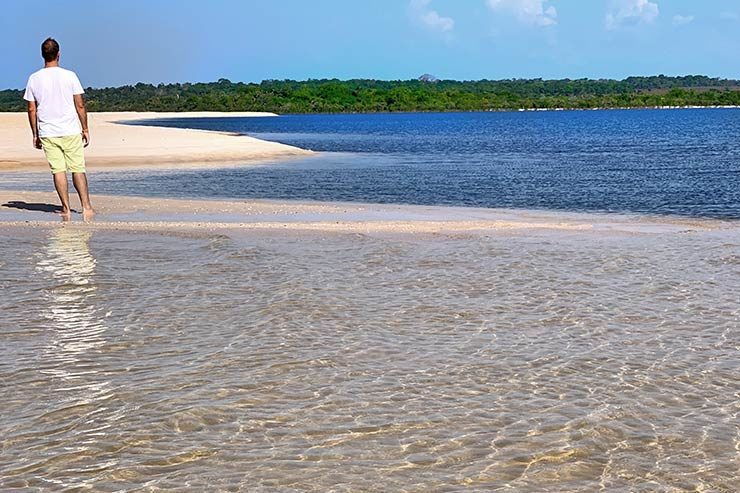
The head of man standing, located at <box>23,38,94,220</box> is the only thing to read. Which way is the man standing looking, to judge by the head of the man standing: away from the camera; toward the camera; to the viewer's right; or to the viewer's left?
away from the camera

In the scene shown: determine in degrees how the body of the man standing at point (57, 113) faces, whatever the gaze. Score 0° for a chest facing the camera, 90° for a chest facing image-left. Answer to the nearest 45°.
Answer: approximately 180°
